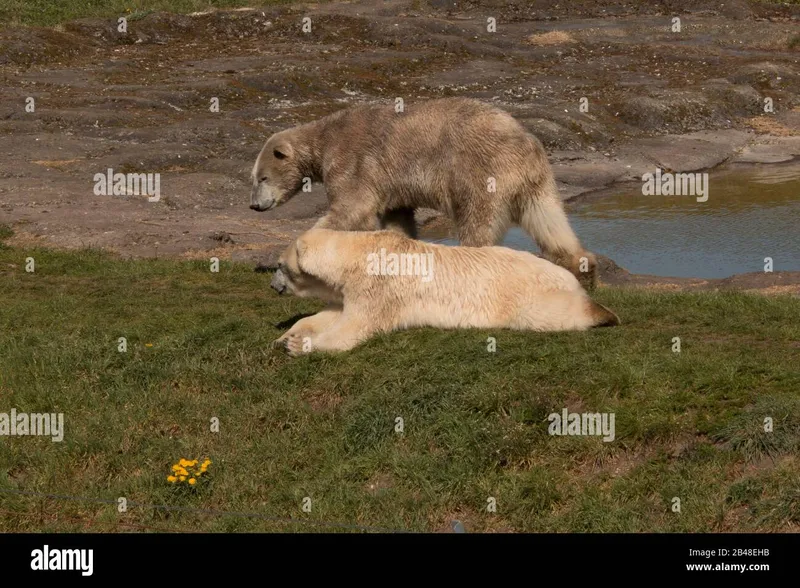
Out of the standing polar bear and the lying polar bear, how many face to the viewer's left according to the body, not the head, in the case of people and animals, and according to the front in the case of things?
2

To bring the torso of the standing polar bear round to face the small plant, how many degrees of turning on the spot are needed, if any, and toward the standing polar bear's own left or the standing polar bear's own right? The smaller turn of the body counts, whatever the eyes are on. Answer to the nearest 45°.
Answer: approximately 90° to the standing polar bear's own left

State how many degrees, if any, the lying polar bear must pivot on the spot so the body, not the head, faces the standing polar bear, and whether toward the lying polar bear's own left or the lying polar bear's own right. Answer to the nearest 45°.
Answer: approximately 90° to the lying polar bear's own right

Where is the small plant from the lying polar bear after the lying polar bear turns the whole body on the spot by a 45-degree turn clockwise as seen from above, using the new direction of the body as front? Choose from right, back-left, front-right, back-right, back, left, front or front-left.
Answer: left

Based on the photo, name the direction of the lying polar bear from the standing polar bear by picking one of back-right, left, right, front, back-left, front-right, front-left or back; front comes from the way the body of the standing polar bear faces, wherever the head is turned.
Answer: left

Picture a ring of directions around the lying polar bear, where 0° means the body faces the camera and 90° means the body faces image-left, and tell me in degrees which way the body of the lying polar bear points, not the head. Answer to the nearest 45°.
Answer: approximately 90°

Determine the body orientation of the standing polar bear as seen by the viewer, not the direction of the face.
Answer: to the viewer's left
